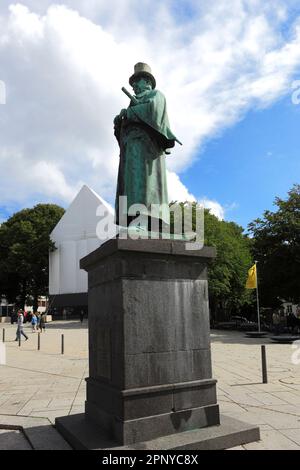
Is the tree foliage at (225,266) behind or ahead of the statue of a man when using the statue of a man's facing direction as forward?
behind

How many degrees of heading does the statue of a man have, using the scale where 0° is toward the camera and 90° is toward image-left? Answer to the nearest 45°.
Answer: approximately 45°

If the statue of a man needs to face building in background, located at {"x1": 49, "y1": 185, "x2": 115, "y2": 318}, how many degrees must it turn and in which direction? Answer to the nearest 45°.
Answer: approximately 135° to its right
